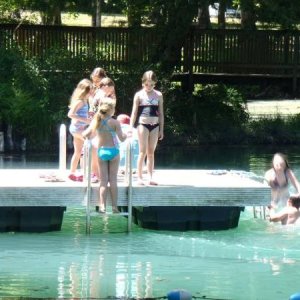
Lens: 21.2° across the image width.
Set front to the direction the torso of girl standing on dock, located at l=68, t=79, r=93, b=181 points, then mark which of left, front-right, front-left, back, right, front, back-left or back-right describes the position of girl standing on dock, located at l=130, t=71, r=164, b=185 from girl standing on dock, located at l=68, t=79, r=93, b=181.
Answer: front

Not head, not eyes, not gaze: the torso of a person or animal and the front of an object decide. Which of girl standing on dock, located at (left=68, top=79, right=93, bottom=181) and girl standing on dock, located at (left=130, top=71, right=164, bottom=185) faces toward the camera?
girl standing on dock, located at (left=130, top=71, right=164, bottom=185)

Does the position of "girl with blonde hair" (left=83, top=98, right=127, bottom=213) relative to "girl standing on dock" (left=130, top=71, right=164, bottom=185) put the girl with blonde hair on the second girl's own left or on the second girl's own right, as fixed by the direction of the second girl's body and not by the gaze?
on the second girl's own right

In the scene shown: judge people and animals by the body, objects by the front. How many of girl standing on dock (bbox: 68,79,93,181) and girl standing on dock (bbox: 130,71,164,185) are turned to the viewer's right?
1

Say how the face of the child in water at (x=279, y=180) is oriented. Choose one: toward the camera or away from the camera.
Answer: toward the camera

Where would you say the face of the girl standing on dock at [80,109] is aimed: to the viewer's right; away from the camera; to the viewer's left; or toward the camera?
to the viewer's right

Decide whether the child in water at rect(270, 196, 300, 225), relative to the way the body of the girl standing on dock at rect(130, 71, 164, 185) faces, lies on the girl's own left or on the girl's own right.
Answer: on the girl's own left

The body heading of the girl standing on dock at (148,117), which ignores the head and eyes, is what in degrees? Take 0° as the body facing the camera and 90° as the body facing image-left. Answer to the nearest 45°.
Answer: approximately 0°

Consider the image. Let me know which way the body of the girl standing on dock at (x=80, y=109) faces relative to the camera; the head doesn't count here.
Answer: to the viewer's right

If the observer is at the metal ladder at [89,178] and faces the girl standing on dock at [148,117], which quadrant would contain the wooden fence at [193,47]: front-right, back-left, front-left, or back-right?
front-left

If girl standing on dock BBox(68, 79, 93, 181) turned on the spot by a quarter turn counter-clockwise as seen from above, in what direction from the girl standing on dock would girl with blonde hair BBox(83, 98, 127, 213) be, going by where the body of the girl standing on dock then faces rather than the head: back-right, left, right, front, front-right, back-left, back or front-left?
back-right

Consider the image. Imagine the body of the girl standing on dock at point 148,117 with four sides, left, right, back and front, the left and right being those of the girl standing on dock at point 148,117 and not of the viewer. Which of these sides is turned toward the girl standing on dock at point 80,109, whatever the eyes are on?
right
